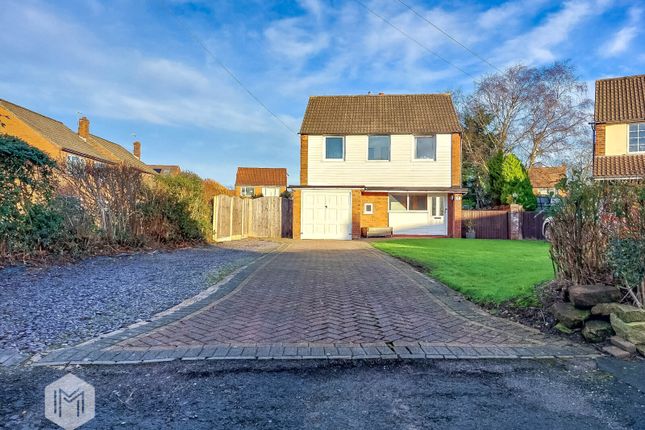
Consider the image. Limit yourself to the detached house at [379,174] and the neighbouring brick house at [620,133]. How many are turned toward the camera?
2

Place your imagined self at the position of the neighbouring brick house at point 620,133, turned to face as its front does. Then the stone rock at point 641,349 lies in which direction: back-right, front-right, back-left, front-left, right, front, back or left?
front

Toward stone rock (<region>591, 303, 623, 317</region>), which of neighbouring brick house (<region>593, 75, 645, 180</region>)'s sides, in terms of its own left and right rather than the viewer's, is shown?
front

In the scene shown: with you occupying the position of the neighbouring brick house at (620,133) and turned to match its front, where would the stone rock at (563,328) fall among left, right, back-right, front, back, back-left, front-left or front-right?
front

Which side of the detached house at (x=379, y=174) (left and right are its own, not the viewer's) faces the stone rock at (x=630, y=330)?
front

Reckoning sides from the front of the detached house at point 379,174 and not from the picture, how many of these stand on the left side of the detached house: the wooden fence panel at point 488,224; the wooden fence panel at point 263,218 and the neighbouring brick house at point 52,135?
1

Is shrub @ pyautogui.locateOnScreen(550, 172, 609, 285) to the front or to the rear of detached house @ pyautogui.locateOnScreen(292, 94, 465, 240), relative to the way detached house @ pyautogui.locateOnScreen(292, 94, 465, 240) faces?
to the front

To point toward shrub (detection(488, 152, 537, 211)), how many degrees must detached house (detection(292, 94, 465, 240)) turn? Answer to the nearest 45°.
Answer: approximately 135° to its left

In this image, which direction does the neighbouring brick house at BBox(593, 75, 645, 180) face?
toward the camera

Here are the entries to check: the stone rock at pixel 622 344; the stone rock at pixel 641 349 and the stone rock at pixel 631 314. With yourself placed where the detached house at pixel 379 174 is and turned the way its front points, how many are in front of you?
3

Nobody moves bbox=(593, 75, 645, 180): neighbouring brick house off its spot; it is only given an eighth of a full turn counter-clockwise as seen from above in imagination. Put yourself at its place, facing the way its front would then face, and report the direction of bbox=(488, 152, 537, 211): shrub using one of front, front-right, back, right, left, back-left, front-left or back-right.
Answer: back-right

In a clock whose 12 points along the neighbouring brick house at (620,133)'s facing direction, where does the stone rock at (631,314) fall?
The stone rock is roughly at 12 o'clock from the neighbouring brick house.

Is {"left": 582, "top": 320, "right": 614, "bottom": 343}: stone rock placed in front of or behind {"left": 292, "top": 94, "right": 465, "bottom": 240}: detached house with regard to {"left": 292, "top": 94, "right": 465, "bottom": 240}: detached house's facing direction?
in front

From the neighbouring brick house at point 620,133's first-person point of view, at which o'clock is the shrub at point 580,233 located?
The shrub is roughly at 12 o'clock from the neighbouring brick house.

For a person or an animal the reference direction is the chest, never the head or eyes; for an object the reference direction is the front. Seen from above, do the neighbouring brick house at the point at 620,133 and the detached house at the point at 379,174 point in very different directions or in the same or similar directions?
same or similar directions

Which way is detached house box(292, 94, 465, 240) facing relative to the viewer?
toward the camera

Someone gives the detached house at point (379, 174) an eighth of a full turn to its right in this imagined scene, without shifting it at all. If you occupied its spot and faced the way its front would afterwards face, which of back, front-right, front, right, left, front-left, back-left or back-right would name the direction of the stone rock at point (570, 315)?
front-left
